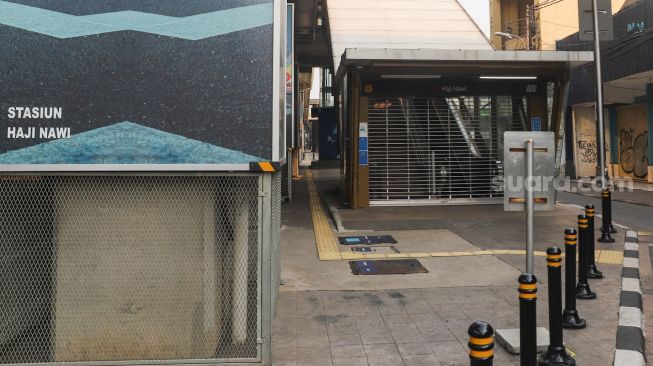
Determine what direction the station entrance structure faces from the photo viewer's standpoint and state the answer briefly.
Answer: facing the viewer

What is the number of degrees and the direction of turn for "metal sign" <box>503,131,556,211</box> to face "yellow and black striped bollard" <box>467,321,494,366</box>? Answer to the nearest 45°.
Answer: approximately 180°

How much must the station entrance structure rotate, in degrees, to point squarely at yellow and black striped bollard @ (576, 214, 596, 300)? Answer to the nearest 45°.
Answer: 0° — it already faces it

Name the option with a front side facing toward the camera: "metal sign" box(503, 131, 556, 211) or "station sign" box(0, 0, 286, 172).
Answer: "station sign" box(0, 0, 286, 172)

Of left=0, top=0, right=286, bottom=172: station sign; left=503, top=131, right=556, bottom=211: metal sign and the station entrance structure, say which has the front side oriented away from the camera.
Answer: left=503, top=131, right=556, bottom=211: metal sign

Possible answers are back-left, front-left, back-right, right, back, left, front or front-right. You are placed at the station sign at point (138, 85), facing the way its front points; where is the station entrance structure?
back-left

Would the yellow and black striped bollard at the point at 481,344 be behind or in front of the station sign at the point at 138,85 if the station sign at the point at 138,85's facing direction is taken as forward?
in front

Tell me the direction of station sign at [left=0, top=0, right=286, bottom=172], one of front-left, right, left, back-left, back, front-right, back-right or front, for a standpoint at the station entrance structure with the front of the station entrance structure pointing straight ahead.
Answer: front

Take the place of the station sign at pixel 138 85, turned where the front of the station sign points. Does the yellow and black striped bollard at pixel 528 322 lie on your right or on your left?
on your left

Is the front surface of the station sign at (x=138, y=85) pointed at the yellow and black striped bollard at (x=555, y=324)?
no

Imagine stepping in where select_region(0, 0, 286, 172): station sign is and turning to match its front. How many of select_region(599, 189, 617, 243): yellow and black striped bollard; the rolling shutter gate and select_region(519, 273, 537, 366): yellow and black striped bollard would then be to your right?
0

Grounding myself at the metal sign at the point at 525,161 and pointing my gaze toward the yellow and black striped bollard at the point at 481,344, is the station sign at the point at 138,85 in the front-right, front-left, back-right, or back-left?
front-right
